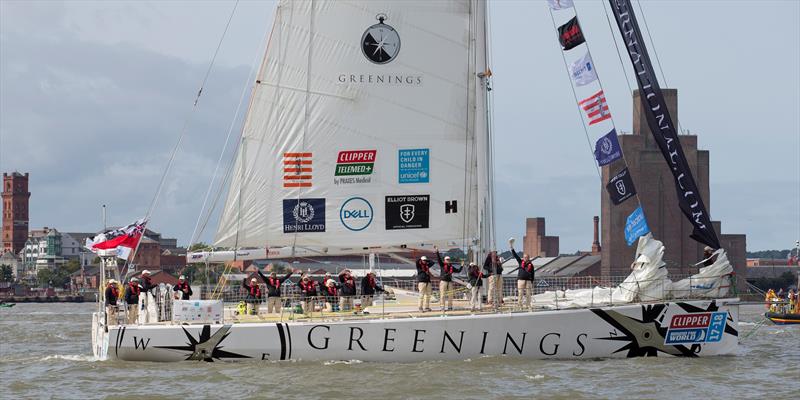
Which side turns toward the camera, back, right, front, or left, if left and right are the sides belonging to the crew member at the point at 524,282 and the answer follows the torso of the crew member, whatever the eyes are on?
front

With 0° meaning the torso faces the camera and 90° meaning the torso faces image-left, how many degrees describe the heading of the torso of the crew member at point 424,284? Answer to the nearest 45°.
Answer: approximately 0°

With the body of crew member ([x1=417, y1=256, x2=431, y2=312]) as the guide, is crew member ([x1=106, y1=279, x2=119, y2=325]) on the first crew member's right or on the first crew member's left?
on the first crew member's right

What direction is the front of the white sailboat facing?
to the viewer's right

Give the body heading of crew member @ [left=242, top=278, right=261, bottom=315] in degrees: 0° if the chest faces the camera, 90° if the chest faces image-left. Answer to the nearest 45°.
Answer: approximately 0°

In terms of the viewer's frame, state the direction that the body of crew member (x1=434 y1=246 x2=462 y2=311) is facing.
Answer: toward the camera

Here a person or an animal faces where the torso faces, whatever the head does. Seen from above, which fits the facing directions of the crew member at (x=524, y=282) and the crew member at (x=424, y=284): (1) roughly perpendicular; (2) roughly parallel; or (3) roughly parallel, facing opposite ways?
roughly parallel

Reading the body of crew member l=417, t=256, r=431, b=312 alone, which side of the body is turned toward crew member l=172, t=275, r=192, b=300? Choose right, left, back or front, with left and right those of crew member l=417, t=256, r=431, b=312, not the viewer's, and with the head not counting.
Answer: right

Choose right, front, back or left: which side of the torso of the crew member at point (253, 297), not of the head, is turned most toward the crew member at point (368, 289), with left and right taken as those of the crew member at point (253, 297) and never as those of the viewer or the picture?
left

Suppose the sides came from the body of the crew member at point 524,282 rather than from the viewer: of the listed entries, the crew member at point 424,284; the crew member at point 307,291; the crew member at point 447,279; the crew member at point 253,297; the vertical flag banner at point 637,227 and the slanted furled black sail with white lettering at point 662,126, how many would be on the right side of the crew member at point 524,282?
4

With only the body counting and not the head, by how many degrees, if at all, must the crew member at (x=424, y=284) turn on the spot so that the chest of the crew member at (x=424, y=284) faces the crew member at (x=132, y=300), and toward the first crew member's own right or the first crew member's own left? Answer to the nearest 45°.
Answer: approximately 90° to the first crew member's own right

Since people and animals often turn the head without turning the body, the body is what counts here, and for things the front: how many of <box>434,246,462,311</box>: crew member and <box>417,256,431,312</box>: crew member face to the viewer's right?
0
